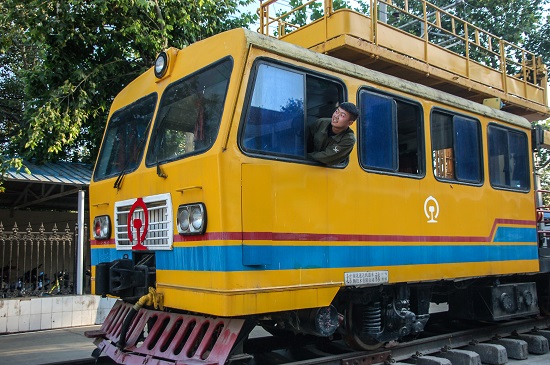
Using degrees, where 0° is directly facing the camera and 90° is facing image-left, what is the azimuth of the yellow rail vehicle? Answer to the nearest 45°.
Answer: approximately 45°

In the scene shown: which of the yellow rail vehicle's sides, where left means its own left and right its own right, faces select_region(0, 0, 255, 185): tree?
right

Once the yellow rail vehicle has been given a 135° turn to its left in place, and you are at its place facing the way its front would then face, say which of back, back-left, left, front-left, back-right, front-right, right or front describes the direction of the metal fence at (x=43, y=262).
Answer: back-left
